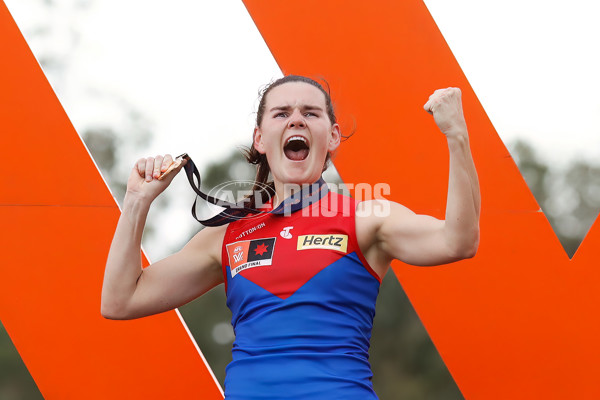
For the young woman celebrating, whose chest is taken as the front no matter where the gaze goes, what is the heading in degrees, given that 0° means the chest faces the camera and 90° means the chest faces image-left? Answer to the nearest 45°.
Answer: approximately 0°
